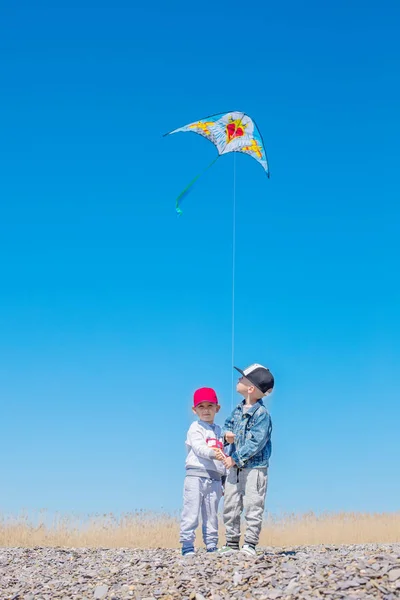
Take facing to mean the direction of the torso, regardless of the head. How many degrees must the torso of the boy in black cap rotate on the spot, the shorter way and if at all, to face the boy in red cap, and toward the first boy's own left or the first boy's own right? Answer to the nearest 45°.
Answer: approximately 90° to the first boy's own right

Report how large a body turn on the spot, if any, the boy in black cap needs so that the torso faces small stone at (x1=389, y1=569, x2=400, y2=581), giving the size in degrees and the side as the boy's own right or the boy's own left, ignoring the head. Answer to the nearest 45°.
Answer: approximately 90° to the boy's own left

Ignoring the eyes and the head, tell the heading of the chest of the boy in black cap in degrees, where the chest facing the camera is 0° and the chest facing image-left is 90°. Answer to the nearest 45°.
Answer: approximately 45°

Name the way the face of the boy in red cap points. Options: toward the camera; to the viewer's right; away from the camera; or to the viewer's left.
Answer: toward the camera

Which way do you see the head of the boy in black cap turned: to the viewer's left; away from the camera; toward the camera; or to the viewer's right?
to the viewer's left

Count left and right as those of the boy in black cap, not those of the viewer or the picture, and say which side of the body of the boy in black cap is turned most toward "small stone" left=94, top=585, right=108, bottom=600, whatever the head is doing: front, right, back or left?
front
